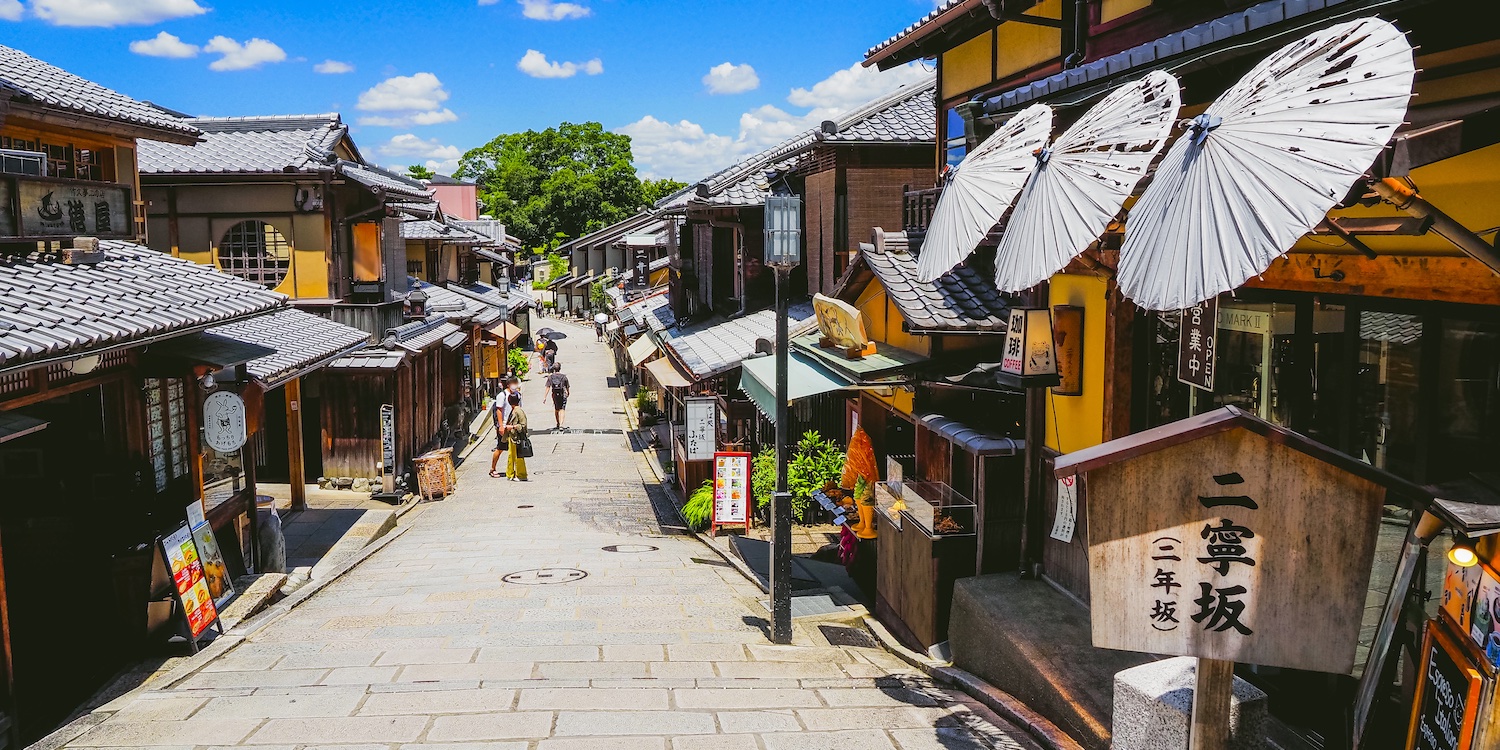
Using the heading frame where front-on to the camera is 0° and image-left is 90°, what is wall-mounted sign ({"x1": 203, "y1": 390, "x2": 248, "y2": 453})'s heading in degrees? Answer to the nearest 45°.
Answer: approximately 0°

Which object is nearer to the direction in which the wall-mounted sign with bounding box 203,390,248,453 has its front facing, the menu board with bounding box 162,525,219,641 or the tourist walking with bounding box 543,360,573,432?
the menu board

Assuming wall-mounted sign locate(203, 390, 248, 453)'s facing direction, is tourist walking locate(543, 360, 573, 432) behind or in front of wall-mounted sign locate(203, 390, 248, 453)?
behind

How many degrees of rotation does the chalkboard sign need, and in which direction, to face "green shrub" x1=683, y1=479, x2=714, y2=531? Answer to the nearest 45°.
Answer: approximately 90° to its right

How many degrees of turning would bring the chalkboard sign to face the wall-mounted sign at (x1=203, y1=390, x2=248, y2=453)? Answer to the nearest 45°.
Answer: approximately 45° to its right

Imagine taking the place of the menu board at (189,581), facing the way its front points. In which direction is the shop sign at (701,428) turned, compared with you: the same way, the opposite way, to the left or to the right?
to the right

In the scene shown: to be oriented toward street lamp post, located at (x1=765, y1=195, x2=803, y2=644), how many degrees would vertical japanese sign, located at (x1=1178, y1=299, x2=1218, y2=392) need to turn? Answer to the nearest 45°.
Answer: approximately 90° to its right

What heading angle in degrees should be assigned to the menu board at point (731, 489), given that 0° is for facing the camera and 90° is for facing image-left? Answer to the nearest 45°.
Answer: approximately 0°

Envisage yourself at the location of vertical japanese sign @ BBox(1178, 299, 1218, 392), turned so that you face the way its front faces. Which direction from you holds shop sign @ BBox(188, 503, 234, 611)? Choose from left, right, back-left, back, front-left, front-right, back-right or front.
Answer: front-right

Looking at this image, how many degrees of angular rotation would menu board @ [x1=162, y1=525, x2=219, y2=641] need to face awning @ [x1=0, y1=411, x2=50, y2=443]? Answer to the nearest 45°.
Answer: approximately 90° to its right
